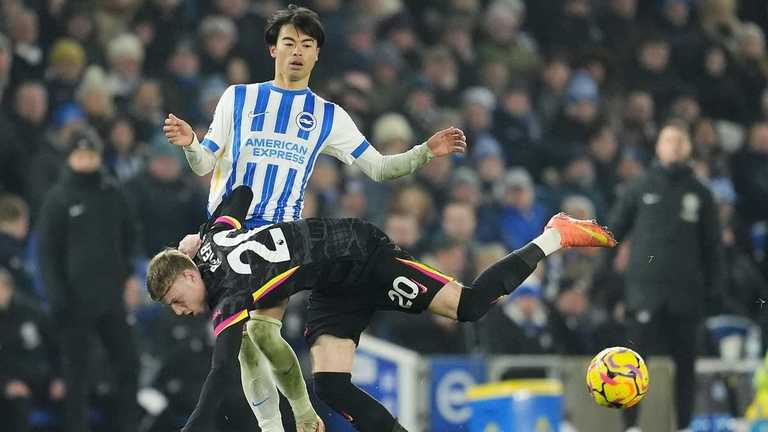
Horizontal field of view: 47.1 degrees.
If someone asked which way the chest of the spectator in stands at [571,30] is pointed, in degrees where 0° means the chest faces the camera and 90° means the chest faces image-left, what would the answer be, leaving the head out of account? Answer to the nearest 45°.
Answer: approximately 0°

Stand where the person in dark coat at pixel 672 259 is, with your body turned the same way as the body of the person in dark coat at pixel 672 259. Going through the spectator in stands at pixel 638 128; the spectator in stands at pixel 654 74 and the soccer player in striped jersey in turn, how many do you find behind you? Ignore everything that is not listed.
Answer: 2

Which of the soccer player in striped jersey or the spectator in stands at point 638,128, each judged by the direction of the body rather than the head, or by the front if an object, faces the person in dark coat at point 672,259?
the spectator in stands

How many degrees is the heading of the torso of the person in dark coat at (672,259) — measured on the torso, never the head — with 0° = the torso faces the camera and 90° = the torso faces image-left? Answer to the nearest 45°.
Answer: approximately 0°
